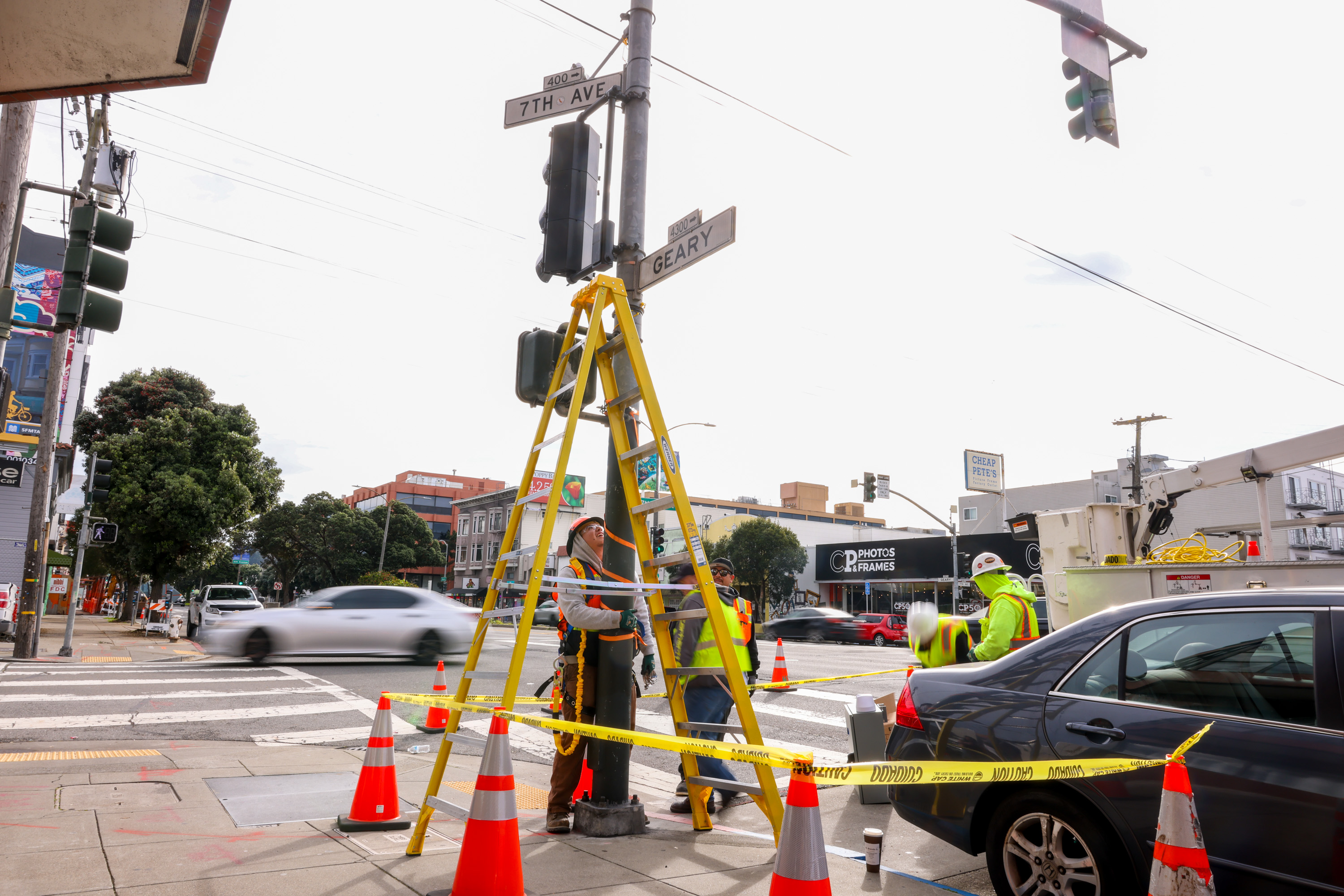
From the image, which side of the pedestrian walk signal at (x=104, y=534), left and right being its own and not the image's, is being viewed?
front

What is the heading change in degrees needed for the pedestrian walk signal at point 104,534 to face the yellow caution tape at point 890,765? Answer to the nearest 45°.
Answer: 0° — it already faces it

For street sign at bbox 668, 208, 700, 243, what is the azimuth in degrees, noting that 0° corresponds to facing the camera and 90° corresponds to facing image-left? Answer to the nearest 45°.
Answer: approximately 45°

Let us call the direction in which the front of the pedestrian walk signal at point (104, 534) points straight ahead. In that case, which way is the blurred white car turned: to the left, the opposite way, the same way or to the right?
to the right

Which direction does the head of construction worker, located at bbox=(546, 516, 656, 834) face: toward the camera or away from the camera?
toward the camera

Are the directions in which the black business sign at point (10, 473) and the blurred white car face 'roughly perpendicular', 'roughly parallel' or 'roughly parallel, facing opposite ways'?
roughly perpendicular

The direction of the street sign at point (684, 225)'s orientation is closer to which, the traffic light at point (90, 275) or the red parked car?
the traffic light

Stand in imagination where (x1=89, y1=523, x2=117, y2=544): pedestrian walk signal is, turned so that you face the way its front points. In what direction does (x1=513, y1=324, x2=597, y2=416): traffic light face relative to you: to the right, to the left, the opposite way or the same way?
the opposite way

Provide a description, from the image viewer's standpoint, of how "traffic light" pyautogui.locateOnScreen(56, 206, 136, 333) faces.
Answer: facing to the right of the viewer

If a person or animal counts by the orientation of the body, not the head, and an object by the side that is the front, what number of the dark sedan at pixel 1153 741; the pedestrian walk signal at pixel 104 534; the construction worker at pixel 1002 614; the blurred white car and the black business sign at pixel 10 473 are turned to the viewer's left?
2

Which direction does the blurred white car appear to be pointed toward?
to the viewer's left

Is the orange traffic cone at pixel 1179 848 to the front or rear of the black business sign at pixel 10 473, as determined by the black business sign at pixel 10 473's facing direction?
to the front

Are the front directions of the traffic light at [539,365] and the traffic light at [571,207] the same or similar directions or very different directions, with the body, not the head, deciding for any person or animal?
same or similar directions

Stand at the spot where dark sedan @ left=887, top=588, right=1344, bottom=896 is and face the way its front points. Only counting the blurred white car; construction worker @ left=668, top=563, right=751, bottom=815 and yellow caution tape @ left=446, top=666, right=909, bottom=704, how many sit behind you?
3

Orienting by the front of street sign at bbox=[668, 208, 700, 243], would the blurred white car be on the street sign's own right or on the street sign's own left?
on the street sign's own right

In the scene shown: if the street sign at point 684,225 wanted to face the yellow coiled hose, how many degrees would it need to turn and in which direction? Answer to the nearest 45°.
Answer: approximately 180°

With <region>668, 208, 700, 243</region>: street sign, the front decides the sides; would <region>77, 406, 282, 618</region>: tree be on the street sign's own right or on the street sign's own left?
on the street sign's own right
